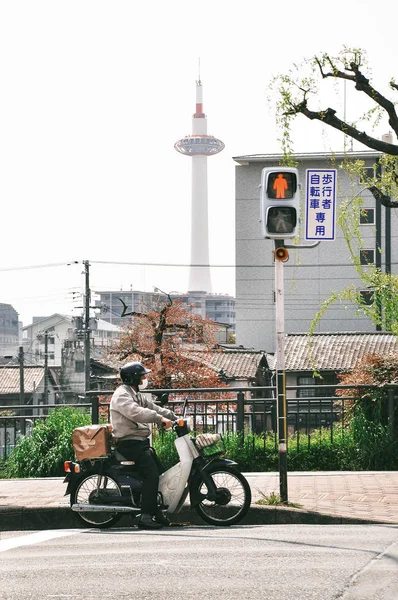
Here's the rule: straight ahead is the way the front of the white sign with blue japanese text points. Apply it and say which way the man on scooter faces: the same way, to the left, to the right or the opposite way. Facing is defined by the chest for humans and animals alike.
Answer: to the left

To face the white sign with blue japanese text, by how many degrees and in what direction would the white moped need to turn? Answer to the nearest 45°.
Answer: approximately 45° to its left

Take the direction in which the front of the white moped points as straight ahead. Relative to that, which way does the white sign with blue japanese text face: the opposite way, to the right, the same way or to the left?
to the right

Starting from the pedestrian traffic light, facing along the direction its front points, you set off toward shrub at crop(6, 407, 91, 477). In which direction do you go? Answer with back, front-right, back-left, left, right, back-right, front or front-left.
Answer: back-right

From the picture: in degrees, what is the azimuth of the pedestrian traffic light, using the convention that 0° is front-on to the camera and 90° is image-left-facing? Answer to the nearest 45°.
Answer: approximately 0°

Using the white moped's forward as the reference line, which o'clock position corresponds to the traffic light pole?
The traffic light pole is roughly at 11 o'clock from the white moped.

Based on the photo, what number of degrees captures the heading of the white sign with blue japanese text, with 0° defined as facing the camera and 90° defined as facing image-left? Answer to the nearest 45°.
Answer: approximately 0°

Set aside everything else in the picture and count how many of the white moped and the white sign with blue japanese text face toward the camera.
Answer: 1

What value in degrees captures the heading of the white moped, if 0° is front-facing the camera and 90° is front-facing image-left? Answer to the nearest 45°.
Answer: approximately 270°

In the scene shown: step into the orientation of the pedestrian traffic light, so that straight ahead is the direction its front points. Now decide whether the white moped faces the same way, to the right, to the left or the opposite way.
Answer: to the left
